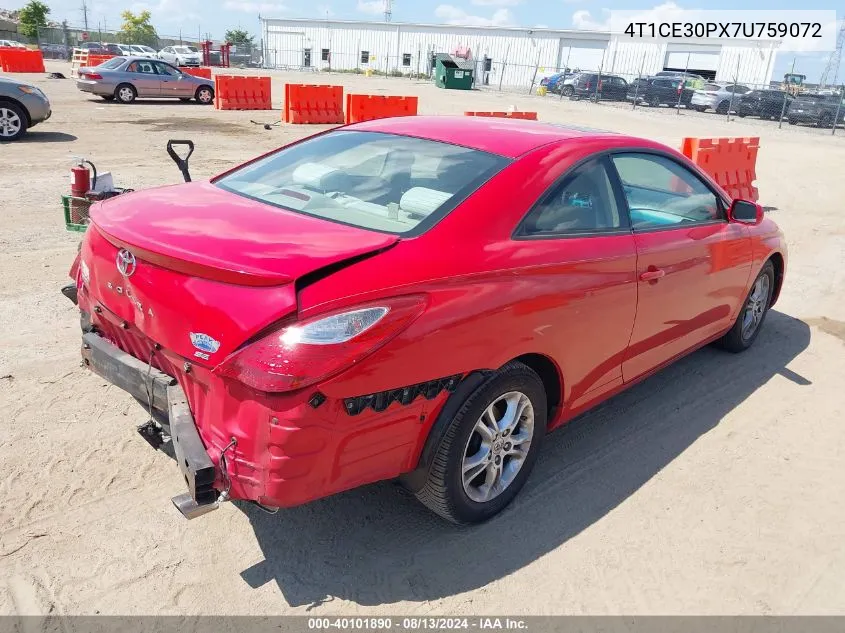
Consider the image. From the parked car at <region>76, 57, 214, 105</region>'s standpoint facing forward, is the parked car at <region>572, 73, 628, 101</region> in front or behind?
in front

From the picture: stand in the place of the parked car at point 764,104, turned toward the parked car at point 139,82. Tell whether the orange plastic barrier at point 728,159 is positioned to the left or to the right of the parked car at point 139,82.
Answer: left

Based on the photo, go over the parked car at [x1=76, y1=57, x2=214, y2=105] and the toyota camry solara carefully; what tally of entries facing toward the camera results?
0

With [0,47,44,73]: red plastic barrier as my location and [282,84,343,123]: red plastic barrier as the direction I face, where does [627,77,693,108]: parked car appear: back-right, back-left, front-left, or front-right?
front-left

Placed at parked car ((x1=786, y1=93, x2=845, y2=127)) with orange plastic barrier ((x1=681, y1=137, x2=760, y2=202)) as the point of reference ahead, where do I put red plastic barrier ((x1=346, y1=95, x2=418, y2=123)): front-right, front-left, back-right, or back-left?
front-right

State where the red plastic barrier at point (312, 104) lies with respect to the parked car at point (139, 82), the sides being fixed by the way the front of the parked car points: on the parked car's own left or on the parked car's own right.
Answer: on the parked car's own right

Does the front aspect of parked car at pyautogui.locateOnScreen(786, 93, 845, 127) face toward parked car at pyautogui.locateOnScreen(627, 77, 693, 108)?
no

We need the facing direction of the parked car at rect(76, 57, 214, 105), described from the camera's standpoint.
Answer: facing away from the viewer and to the right of the viewer

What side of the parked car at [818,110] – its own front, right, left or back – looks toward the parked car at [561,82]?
right

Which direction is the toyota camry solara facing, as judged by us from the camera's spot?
facing away from the viewer and to the right of the viewer

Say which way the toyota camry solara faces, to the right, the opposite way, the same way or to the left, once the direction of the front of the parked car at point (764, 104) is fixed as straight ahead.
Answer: the opposite way

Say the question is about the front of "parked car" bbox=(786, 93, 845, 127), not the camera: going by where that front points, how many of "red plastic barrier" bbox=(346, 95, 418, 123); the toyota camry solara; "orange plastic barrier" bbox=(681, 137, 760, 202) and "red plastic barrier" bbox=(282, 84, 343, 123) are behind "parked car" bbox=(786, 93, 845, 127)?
0

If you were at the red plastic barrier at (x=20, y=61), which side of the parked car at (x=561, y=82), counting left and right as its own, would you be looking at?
front

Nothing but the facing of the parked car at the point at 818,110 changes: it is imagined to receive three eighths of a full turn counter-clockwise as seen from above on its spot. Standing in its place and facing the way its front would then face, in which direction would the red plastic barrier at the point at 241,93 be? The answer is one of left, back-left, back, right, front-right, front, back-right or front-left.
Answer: back-right

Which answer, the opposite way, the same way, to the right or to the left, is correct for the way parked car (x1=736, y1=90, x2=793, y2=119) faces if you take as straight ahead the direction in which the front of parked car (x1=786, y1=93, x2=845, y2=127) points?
the same way

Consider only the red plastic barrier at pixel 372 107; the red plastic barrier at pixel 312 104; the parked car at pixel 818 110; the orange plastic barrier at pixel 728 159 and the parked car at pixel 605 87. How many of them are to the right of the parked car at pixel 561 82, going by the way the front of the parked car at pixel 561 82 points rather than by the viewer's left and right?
0
